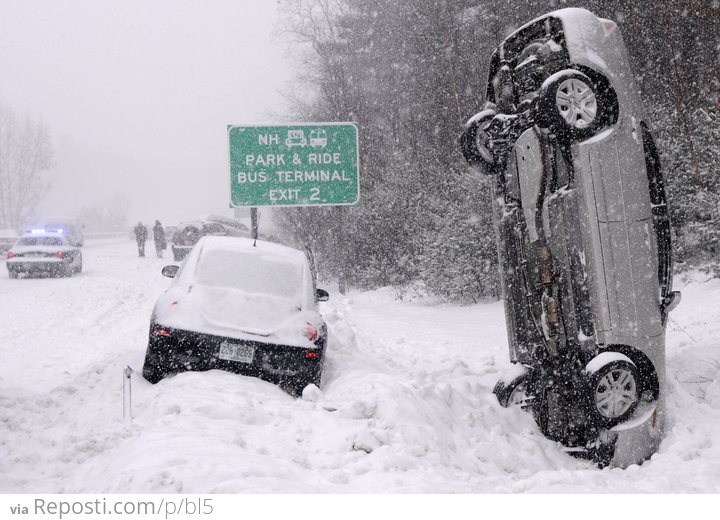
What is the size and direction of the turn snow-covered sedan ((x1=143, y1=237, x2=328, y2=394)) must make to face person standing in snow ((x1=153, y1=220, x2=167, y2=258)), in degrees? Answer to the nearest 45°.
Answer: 0° — it already faces them

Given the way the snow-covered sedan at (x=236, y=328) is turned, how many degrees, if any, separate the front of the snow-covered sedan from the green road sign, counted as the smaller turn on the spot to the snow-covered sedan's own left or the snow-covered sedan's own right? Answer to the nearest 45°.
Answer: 0° — it already faces it

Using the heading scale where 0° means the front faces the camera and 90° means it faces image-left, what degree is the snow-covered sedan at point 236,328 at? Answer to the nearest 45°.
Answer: approximately 180°

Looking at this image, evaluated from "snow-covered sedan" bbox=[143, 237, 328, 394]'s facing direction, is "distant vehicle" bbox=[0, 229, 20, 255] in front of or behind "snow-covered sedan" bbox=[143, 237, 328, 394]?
in front

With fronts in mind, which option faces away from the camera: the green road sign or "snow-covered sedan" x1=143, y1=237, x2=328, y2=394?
the snow-covered sedan

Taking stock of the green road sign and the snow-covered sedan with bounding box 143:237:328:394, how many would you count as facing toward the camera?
1

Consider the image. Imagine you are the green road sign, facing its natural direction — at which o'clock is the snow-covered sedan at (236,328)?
The snow-covered sedan is roughly at 12 o'clock from the green road sign.

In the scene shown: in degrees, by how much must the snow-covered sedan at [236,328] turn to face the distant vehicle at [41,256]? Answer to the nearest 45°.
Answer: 0° — it already faces it

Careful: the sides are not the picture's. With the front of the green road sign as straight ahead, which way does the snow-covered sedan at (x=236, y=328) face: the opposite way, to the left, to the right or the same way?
the opposite way

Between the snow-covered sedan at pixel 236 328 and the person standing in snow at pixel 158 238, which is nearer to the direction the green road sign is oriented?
the snow-covered sedan

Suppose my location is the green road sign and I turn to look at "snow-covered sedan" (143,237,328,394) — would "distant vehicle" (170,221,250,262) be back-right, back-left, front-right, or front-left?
back-right
